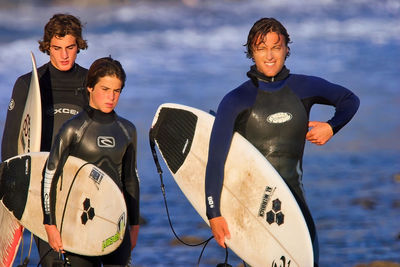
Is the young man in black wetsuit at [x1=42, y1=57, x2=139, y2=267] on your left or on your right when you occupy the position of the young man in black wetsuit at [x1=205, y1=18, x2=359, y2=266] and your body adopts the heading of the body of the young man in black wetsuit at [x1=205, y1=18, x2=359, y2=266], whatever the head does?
on your right

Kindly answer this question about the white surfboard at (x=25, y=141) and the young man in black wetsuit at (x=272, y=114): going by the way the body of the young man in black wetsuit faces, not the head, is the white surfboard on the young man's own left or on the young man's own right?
on the young man's own right

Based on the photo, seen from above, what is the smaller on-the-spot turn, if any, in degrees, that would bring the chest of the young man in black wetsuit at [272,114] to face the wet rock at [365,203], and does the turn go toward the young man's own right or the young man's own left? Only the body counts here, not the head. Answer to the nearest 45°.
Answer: approximately 180°

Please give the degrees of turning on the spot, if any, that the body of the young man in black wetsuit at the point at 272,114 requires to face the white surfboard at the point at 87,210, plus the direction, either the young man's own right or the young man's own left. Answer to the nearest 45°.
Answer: approximately 90° to the young man's own right

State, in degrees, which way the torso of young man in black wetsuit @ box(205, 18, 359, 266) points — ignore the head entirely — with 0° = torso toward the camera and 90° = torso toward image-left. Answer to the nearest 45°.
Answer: approximately 0°
